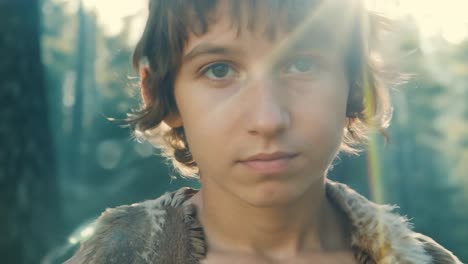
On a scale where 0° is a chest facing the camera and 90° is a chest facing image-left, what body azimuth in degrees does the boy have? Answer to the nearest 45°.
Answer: approximately 0°
